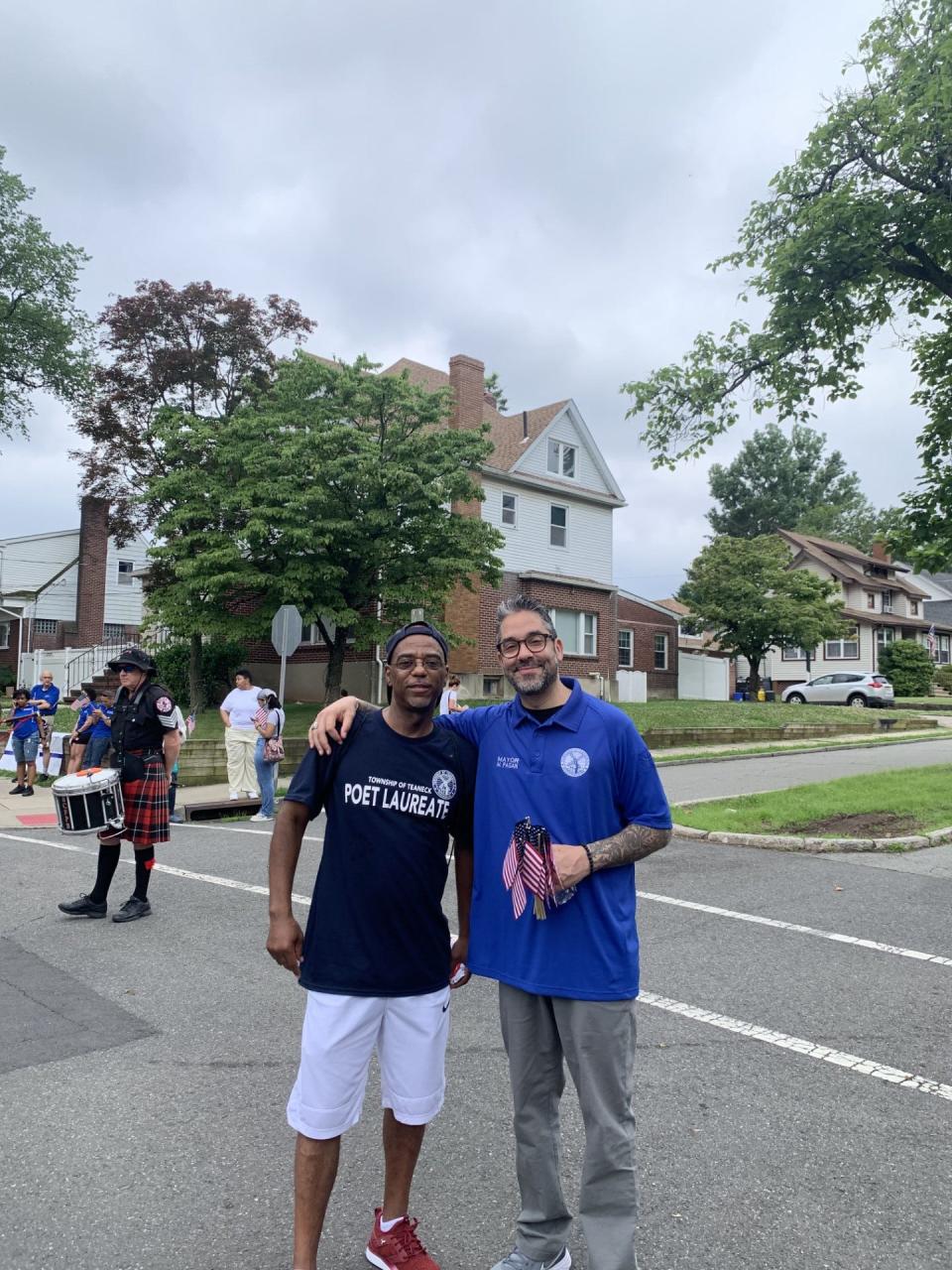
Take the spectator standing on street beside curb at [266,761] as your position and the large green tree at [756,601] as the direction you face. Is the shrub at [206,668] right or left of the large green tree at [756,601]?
left

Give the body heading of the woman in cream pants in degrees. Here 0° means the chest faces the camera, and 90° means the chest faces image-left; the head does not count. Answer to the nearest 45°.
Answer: approximately 0°

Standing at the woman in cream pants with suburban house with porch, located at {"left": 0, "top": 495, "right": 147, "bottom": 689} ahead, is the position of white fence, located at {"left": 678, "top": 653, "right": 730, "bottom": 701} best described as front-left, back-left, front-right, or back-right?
front-right

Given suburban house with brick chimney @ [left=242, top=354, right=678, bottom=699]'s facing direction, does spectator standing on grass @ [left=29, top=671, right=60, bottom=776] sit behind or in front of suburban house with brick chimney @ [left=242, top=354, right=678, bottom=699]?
in front

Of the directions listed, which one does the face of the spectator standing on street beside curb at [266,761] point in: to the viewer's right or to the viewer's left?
to the viewer's left

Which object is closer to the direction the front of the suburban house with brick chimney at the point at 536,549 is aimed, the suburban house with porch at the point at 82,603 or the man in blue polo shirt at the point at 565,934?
the man in blue polo shirt

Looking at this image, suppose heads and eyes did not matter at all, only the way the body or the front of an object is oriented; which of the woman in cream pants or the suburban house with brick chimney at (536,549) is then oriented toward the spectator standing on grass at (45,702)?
the suburban house with brick chimney

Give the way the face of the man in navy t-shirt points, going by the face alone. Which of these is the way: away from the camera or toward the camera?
toward the camera
